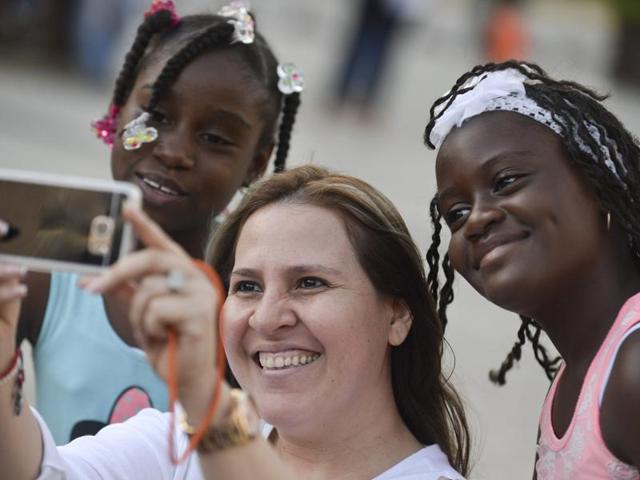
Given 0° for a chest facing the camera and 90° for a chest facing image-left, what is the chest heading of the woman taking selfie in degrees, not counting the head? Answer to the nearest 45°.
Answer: approximately 45°

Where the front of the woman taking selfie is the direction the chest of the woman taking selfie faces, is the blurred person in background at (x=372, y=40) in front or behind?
behind

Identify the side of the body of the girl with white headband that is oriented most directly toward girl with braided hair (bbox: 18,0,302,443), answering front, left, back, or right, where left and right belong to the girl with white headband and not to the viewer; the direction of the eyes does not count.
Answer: right

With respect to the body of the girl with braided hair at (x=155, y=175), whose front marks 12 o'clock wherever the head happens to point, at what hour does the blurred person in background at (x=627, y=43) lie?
The blurred person in background is roughly at 7 o'clock from the girl with braided hair.

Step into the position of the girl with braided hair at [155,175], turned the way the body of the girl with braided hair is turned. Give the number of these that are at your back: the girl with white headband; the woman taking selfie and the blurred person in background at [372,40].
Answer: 1

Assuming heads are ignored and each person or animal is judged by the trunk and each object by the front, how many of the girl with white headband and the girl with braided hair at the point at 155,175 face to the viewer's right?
0

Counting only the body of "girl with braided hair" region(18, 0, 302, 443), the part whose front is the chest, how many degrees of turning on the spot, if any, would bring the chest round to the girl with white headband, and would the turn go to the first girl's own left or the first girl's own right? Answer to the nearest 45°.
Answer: approximately 45° to the first girl's own left

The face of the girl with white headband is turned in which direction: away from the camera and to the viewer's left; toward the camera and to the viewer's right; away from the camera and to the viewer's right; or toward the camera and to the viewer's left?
toward the camera and to the viewer's left

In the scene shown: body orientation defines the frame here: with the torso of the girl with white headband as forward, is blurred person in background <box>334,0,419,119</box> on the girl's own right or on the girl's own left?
on the girl's own right

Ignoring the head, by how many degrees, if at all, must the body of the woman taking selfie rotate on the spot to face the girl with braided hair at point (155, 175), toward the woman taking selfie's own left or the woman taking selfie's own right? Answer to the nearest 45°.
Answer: approximately 90° to the woman taking selfie's own right

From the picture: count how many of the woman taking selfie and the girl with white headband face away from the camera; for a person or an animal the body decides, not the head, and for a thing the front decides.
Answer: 0

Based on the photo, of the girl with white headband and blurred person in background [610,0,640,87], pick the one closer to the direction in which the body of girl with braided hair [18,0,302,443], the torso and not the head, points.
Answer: the girl with white headband
